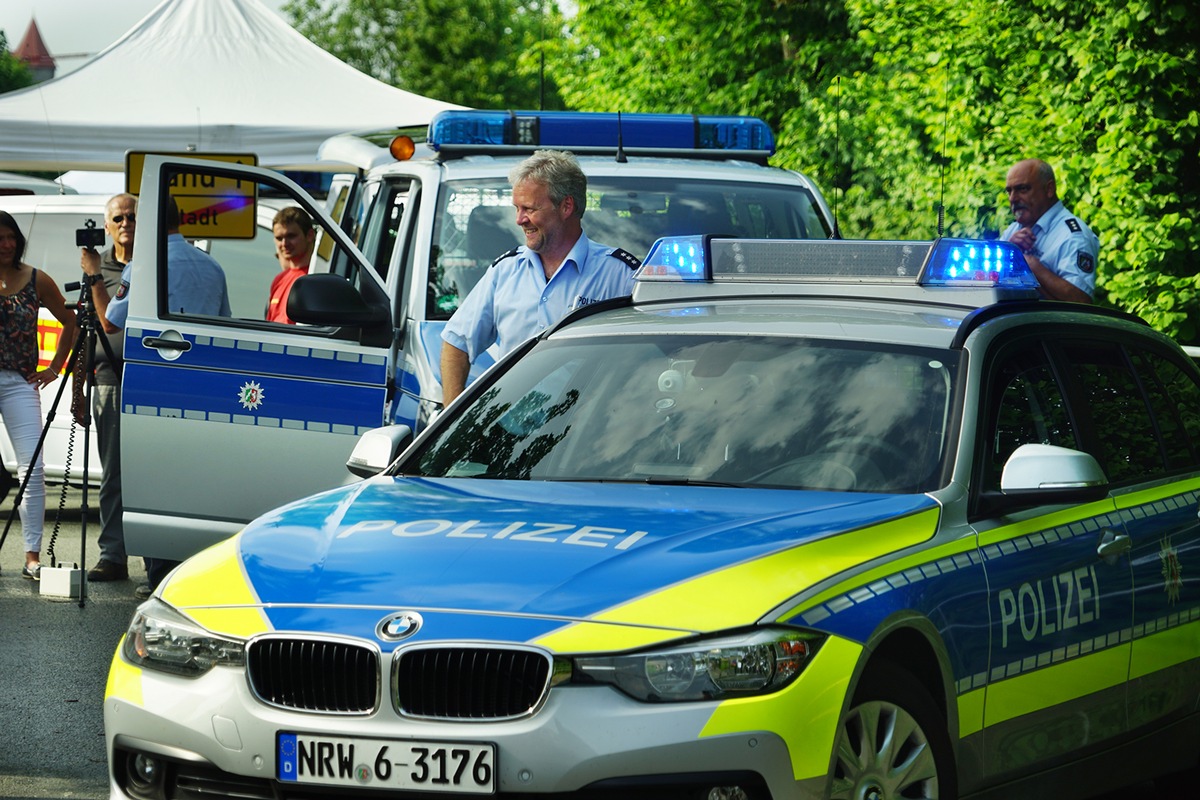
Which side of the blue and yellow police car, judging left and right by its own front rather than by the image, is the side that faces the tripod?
right

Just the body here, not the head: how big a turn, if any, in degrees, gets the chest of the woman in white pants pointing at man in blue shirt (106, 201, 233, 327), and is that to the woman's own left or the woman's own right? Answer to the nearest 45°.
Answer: approximately 45° to the woman's own left

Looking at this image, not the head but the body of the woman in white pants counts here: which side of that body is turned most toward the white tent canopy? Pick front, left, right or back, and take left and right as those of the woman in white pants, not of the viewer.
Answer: back

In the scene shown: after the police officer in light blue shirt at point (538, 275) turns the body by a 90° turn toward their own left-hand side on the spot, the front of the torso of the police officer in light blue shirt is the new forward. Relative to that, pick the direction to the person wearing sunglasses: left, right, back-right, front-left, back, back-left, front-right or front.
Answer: back

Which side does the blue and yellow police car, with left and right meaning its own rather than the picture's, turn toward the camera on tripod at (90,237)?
right

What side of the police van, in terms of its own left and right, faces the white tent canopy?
back

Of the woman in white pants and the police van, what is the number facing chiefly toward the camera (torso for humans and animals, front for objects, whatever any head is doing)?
2
